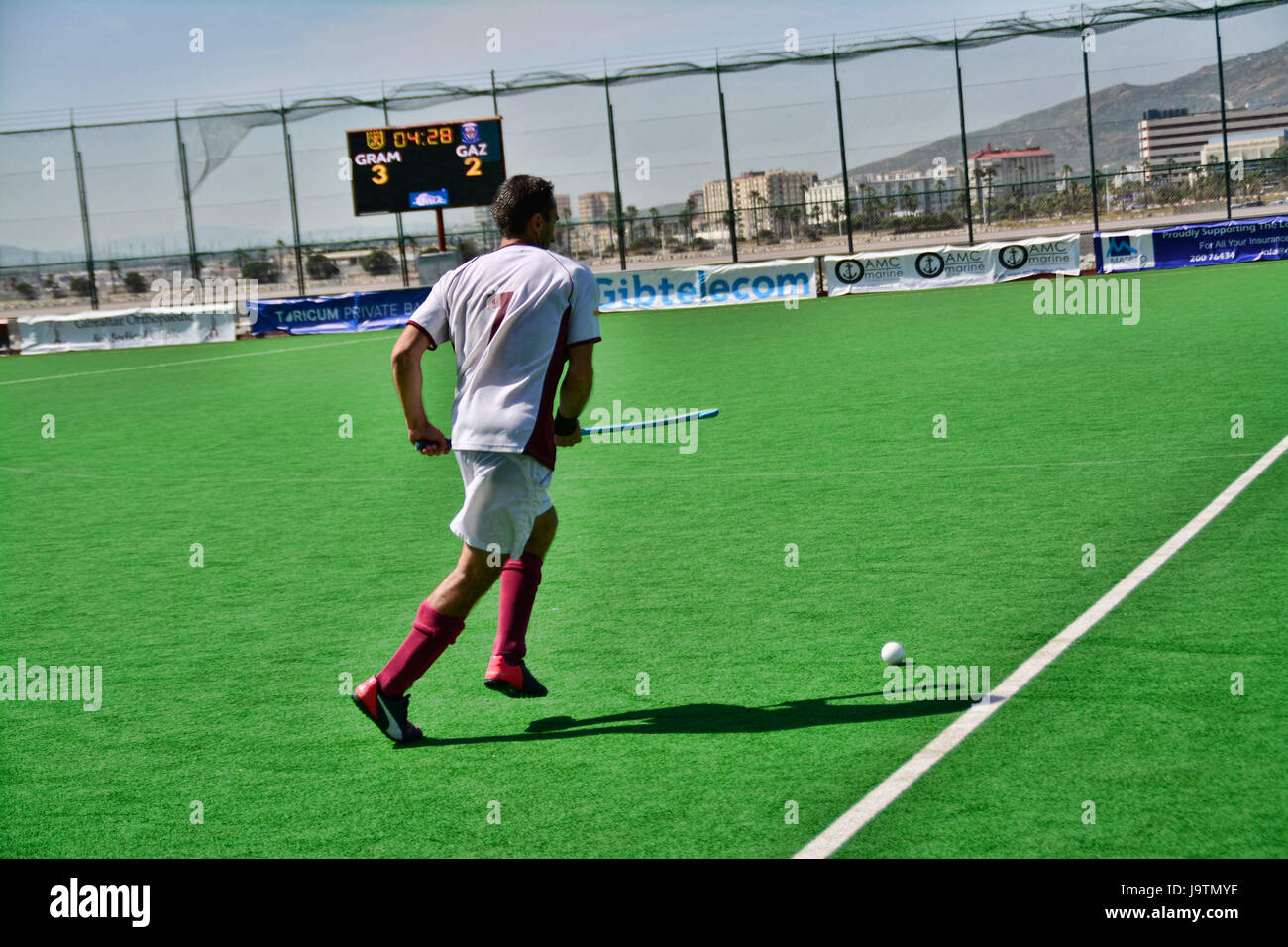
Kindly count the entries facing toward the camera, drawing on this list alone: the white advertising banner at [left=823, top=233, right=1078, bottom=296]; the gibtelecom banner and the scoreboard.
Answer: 3

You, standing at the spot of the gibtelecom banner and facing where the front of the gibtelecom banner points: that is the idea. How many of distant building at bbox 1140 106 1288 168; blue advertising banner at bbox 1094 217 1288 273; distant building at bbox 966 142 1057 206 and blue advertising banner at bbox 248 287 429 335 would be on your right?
1

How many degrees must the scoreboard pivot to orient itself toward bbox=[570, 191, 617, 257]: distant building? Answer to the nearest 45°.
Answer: approximately 135° to its left

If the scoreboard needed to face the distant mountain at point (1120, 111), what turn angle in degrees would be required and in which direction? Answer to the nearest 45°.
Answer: approximately 90° to its left

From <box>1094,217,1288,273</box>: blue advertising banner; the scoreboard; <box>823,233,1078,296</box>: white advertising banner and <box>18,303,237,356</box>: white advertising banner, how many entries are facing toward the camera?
4

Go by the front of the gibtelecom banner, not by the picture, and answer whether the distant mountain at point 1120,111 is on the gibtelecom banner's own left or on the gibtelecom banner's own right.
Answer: on the gibtelecom banner's own left

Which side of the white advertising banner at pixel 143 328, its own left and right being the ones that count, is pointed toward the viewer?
front

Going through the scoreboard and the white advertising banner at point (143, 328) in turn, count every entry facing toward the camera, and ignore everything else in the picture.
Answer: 2
